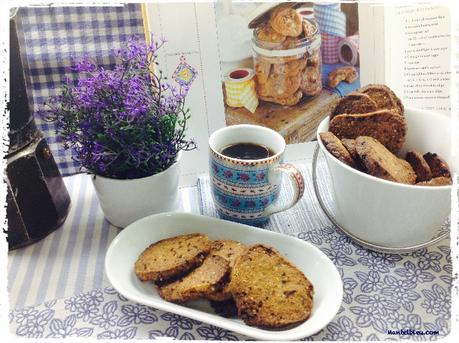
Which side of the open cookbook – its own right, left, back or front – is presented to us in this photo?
front
